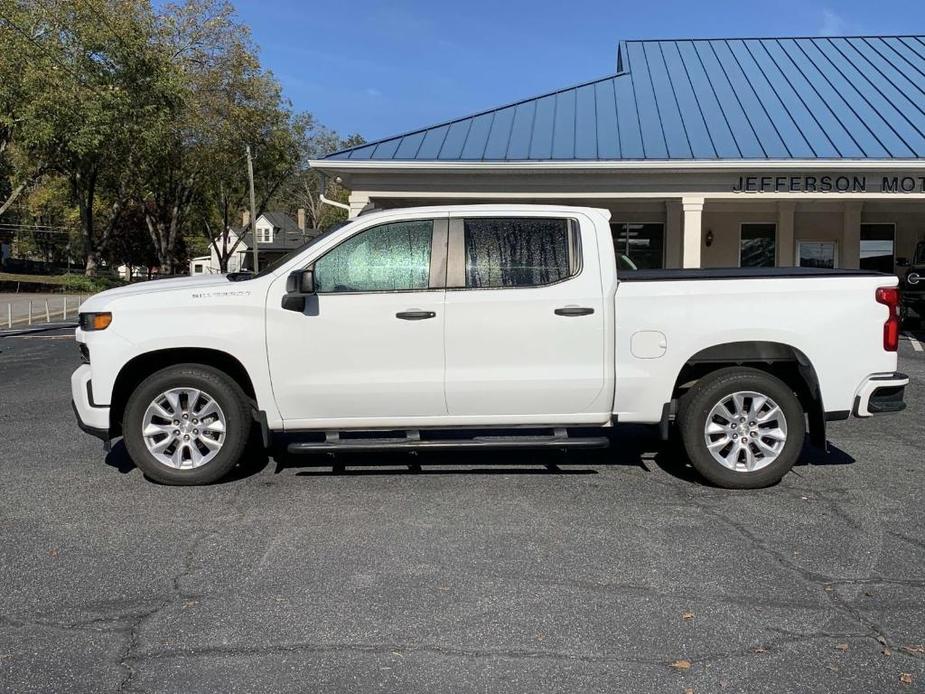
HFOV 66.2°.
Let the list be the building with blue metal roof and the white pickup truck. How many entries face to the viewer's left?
1

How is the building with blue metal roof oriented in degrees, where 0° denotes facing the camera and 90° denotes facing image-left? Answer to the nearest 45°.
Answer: approximately 0°

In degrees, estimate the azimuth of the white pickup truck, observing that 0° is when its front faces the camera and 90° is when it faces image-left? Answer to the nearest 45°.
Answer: approximately 90°

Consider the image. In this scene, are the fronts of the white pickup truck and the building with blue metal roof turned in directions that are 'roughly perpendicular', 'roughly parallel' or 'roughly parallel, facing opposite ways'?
roughly perpendicular

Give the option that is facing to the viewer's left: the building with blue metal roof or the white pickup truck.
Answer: the white pickup truck

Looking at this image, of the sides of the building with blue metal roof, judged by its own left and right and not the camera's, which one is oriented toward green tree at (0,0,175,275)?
right

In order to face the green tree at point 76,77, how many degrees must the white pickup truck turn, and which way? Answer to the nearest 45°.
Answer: approximately 45° to its right
